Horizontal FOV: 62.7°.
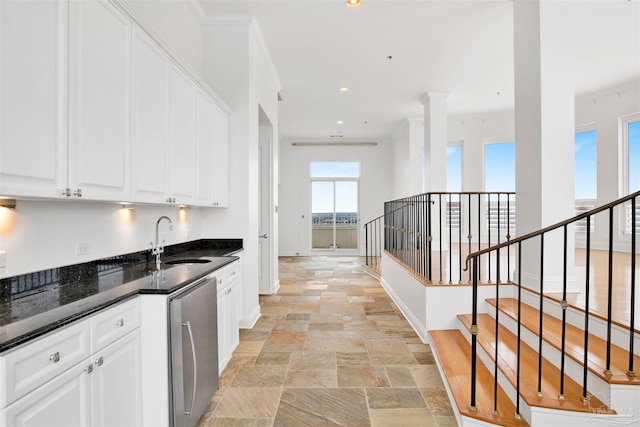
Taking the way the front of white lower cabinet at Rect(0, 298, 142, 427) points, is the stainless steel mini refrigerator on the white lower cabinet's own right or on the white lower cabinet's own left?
on the white lower cabinet's own left

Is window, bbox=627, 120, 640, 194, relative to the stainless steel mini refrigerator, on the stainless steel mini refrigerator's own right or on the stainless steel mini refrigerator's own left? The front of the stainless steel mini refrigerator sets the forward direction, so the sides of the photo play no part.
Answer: on the stainless steel mini refrigerator's own left

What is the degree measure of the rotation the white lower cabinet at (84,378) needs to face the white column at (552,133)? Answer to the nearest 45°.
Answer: approximately 45° to its left

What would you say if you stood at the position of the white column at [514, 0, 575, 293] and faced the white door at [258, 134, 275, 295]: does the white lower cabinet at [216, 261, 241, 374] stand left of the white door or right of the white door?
left

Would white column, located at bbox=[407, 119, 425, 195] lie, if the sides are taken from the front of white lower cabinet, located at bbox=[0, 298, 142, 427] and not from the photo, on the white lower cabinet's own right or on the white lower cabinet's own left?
on the white lower cabinet's own left

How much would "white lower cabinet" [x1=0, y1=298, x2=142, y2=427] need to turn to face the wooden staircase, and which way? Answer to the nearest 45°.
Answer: approximately 45° to its left
